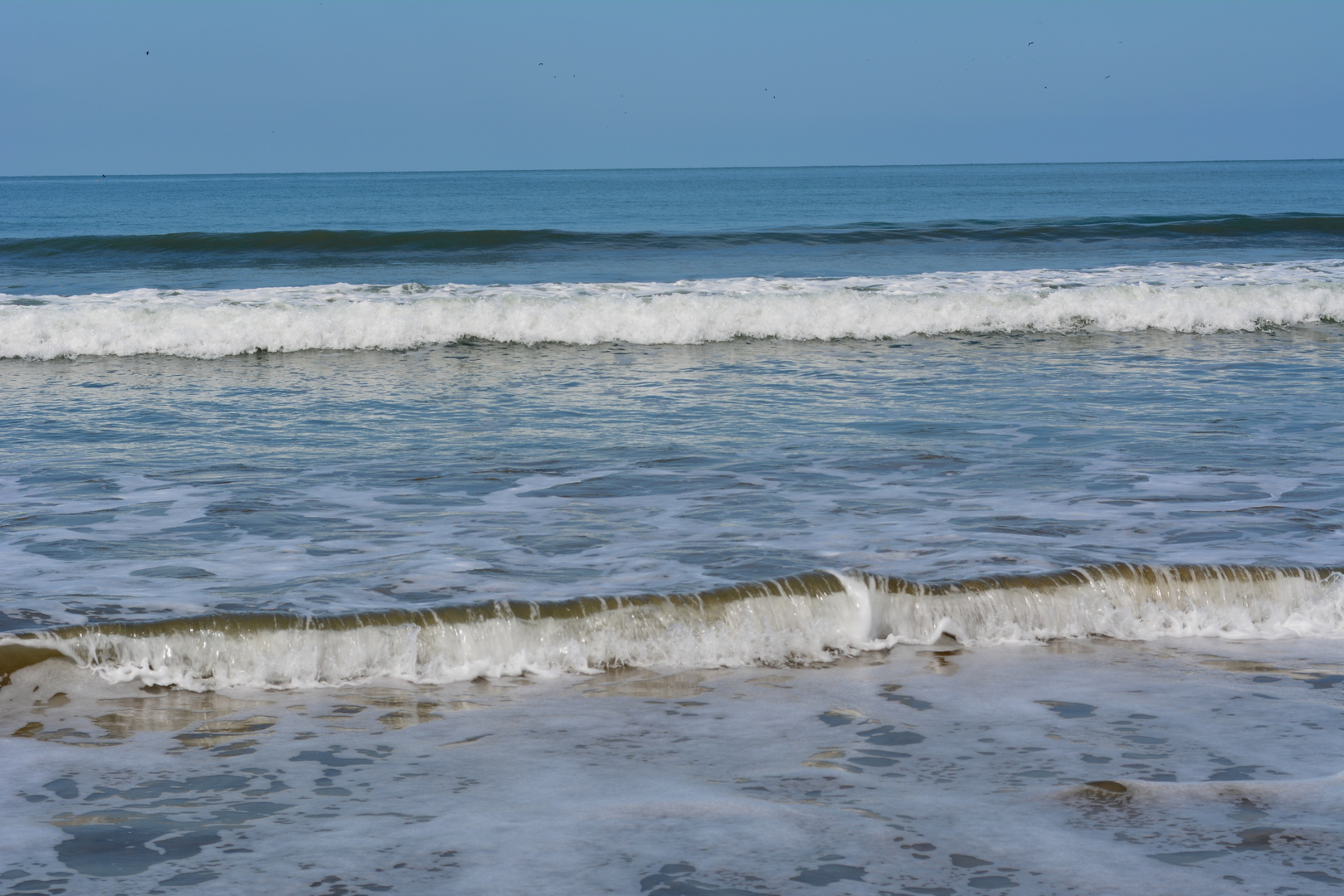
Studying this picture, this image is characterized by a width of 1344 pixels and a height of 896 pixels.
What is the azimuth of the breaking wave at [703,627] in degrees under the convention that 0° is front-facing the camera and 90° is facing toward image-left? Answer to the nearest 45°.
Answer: approximately 0°

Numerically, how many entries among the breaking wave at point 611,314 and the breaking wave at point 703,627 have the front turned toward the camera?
2

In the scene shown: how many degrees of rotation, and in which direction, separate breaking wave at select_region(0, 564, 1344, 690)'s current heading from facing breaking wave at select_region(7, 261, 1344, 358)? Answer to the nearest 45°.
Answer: approximately 180°

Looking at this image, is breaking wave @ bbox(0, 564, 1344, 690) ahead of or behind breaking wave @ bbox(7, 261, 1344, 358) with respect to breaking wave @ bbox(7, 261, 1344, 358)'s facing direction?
ahead
